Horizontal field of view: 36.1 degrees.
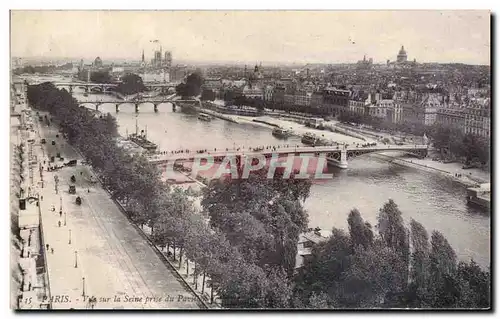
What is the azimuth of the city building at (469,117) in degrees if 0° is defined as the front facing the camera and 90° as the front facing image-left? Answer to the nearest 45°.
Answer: approximately 45°

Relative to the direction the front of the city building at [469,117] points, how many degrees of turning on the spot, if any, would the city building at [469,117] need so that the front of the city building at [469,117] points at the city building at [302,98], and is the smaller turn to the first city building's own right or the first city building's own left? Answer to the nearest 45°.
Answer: approximately 45° to the first city building's own right

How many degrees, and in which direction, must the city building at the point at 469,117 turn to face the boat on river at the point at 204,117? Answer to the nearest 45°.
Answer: approximately 45° to its right

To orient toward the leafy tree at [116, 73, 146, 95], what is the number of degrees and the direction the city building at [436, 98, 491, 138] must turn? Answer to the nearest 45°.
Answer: approximately 45° to its right

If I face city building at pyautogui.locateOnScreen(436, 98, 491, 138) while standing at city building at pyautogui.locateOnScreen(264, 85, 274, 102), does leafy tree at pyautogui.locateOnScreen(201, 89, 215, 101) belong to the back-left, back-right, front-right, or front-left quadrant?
back-right
